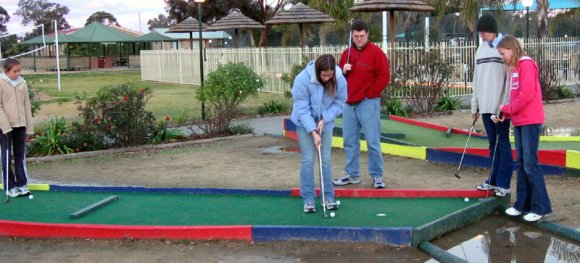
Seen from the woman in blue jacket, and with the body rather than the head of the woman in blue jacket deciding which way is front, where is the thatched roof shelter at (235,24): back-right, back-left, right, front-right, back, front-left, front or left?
back

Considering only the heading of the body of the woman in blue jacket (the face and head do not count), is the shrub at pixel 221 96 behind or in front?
behind

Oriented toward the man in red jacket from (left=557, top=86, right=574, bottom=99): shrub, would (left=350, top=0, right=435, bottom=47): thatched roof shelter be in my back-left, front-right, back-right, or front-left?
front-right

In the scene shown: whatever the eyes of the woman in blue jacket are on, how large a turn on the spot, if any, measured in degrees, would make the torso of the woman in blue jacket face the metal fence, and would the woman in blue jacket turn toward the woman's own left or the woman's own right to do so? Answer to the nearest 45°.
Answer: approximately 180°

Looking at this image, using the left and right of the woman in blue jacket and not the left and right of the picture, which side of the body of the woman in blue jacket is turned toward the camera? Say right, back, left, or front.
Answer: front

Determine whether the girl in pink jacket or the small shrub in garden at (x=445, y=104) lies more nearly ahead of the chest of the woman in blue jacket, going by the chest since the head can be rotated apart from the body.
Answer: the girl in pink jacket

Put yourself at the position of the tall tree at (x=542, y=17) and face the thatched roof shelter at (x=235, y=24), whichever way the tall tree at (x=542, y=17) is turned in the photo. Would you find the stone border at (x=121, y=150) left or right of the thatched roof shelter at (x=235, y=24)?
left

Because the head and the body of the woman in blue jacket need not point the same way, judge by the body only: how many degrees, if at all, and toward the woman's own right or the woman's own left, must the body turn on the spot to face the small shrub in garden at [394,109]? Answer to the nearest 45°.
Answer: approximately 180°

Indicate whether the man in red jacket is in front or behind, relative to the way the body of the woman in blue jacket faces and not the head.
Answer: behind

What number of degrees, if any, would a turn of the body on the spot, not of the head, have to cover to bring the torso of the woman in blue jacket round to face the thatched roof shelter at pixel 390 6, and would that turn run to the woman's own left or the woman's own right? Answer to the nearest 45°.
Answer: approximately 180°

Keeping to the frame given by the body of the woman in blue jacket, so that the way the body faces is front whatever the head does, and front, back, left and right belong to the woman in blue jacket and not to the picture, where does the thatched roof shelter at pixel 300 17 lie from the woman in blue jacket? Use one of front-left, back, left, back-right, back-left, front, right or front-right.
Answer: back

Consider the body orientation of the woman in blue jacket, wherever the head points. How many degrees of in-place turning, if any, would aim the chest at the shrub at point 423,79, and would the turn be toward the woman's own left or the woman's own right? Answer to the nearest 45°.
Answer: approximately 180°
